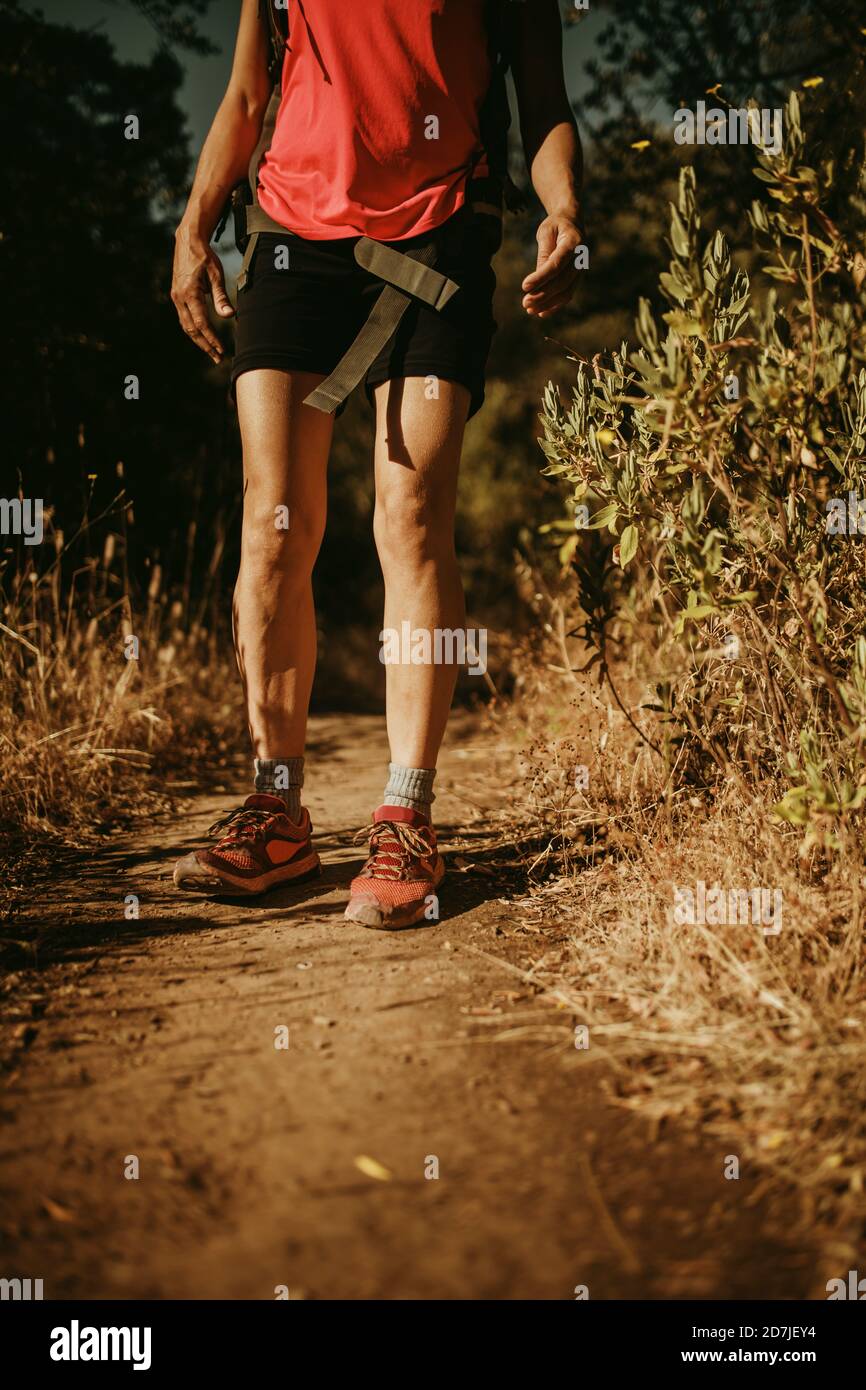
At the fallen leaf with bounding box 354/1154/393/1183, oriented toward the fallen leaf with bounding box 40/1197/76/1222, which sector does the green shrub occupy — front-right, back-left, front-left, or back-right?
back-right

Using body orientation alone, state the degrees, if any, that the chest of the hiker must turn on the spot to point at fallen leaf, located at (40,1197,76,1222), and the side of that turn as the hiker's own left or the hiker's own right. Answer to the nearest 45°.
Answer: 0° — they already face it

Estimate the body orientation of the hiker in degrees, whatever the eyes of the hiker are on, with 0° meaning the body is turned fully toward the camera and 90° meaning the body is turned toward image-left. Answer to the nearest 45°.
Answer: approximately 0°

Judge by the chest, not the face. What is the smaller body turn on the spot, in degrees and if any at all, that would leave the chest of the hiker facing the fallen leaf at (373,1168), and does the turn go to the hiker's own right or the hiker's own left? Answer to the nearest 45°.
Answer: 0° — they already face it
